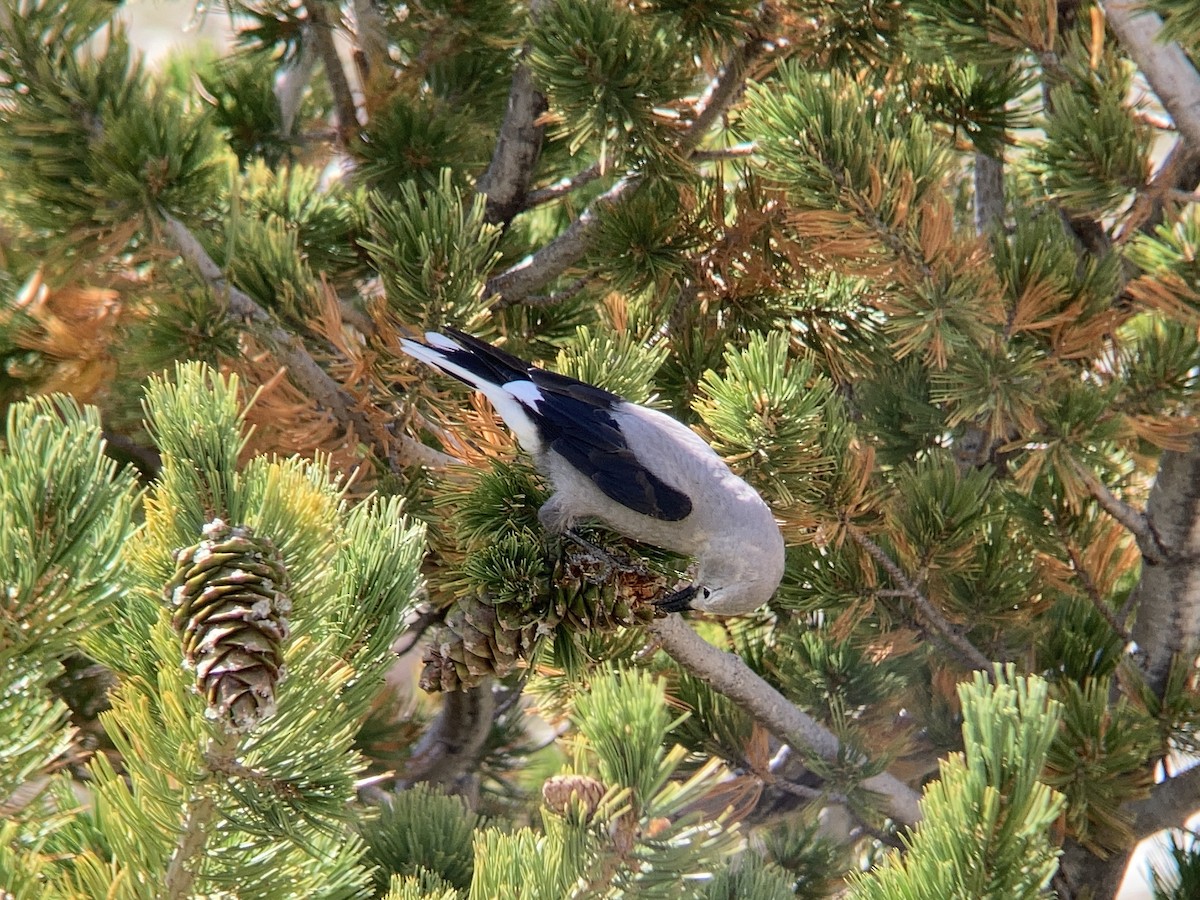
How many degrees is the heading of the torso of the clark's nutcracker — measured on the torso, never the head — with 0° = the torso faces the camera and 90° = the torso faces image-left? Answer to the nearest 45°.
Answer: approximately 270°
